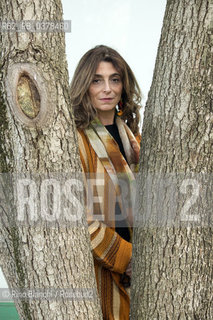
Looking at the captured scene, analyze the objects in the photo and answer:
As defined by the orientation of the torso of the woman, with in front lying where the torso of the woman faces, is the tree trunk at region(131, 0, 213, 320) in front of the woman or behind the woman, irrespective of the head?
in front

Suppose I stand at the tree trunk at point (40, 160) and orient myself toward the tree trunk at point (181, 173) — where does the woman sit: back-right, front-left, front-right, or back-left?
front-left

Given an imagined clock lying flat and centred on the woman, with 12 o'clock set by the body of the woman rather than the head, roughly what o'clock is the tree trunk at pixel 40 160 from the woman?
The tree trunk is roughly at 2 o'clock from the woman.

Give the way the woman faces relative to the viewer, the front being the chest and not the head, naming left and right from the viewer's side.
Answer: facing the viewer and to the right of the viewer
